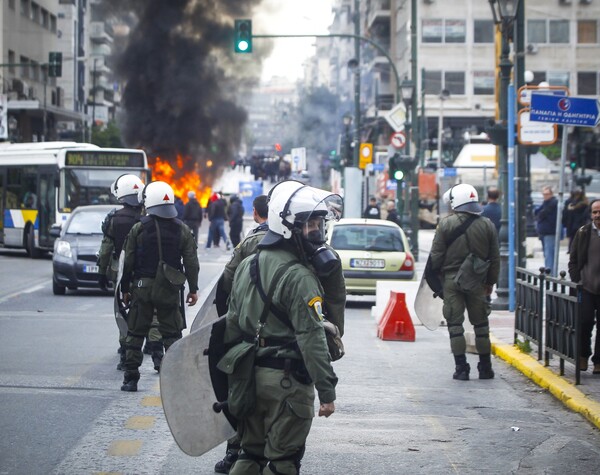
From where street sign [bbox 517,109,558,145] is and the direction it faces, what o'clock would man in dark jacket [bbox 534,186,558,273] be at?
The man in dark jacket is roughly at 6 o'clock from the street sign.

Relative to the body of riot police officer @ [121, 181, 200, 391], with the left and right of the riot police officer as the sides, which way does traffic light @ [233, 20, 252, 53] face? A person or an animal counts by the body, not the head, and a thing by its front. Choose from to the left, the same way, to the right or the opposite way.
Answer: the opposite way

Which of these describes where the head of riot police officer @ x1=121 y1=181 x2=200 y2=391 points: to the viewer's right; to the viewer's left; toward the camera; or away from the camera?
away from the camera

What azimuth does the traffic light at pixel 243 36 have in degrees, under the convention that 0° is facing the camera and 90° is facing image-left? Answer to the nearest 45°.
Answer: approximately 0°

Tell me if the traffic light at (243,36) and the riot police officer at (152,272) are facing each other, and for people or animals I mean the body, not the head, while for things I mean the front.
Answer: yes

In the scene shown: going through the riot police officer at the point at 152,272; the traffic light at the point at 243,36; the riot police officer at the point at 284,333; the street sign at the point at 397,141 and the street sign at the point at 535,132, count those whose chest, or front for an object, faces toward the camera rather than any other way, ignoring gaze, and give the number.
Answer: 3

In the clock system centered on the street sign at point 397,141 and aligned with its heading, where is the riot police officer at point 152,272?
The riot police officer is roughly at 12 o'clock from the street sign.

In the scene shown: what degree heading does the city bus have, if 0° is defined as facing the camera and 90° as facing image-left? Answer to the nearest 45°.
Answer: approximately 315°

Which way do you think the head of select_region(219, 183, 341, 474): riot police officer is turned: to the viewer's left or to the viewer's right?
to the viewer's right
